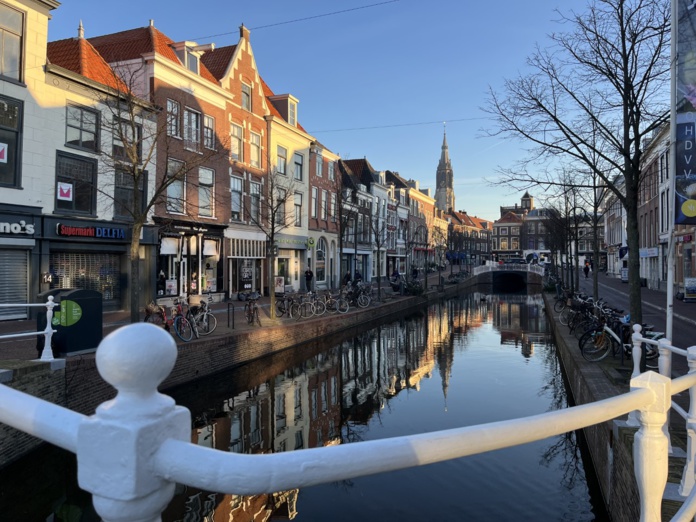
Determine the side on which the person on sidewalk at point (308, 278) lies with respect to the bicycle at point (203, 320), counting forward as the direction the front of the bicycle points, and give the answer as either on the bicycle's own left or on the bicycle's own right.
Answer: on the bicycle's own left

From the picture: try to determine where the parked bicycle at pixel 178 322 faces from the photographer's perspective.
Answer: facing the viewer and to the right of the viewer

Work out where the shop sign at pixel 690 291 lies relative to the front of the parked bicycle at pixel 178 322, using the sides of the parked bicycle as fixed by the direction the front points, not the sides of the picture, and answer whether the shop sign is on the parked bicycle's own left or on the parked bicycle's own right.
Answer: on the parked bicycle's own left

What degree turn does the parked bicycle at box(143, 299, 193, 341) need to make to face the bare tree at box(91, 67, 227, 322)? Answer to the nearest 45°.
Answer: approximately 135° to its left

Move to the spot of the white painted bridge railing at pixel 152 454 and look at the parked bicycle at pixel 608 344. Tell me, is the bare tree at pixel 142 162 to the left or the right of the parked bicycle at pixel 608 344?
left

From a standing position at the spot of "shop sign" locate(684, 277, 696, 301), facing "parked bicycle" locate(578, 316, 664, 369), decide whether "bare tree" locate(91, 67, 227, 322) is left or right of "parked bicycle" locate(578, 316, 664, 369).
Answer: right

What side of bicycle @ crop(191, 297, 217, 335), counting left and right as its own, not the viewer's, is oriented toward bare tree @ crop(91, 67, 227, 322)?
back

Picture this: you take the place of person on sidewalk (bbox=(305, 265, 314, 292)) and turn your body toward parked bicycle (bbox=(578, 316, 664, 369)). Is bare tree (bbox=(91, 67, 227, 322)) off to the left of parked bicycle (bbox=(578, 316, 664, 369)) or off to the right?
right

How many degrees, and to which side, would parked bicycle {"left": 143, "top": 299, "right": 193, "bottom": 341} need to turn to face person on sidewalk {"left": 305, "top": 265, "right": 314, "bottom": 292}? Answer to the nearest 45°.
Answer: approximately 90° to its left
